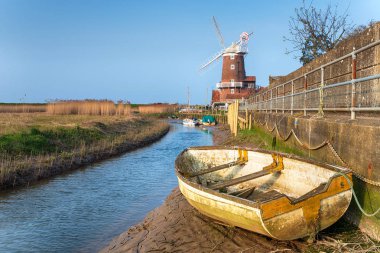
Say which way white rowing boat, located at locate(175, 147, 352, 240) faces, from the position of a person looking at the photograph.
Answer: facing away from the viewer and to the left of the viewer

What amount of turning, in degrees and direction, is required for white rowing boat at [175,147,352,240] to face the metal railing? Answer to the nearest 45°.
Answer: approximately 90° to its right
